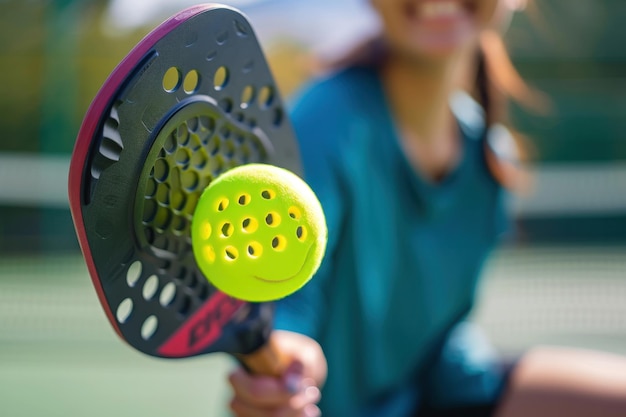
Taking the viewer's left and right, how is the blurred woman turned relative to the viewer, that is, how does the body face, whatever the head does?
facing the viewer and to the right of the viewer

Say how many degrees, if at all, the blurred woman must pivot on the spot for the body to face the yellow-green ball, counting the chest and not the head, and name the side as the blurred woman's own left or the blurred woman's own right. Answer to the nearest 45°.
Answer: approximately 45° to the blurred woman's own right
